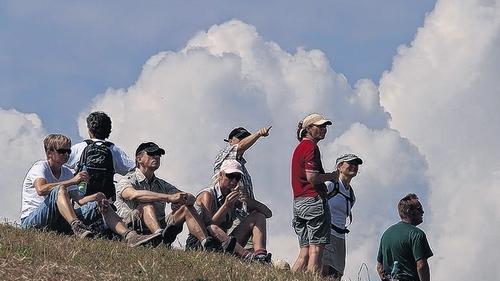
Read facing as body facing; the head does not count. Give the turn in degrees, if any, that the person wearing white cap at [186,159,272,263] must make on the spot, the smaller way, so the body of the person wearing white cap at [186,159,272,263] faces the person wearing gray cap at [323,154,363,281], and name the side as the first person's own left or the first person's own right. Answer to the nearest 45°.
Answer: approximately 45° to the first person's own left

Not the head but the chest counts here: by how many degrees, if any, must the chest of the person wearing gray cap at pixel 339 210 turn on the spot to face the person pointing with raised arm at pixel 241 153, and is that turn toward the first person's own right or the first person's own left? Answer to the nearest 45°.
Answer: approximately 135° to the first person's own right

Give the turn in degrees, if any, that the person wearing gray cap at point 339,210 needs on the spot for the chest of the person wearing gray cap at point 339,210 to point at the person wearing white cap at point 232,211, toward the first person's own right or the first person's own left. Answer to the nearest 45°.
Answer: approximately 135° to the first person's own right

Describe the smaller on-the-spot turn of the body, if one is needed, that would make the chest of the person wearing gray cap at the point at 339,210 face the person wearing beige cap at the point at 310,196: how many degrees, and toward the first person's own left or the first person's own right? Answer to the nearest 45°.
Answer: approximately 90° to the first person's own right

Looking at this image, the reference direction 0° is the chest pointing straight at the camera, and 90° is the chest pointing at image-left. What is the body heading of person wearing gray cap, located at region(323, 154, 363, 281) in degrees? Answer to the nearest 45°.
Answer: approximately 315°
